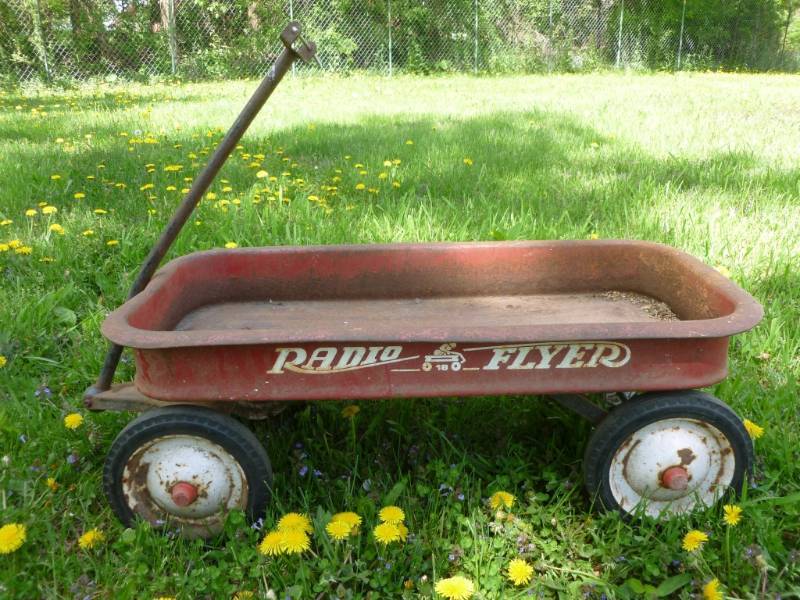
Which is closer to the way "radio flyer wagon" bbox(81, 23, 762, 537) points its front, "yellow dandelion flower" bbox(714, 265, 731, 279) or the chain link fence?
the chain link fence

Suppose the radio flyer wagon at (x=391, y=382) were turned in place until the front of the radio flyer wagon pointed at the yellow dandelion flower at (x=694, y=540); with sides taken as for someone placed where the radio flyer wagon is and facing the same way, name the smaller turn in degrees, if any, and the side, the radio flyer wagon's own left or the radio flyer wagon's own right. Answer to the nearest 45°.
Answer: approximately 180°

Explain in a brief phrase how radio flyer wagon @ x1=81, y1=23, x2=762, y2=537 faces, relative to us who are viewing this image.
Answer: facing to the left of the viewer

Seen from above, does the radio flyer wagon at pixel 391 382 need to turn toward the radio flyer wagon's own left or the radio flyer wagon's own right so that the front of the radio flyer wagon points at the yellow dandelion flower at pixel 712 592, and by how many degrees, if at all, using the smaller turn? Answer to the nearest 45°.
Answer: approximately 135° to the radio flyer wagon's own left

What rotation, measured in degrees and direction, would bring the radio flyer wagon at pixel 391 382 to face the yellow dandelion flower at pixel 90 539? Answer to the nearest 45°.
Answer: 0° — it already faces it
